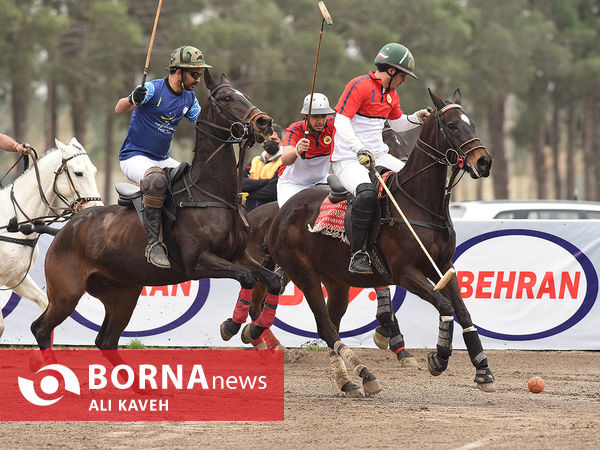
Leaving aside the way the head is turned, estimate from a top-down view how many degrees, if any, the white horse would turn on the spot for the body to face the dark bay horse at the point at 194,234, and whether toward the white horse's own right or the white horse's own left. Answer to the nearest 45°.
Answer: approximately 45° to the white horse's own right

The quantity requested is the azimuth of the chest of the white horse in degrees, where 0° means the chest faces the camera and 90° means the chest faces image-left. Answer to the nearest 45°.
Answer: approximately 270°

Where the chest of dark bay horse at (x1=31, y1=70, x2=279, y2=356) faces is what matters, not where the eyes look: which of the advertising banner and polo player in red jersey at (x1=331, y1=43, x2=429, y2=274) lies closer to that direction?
the polo player in red jersey

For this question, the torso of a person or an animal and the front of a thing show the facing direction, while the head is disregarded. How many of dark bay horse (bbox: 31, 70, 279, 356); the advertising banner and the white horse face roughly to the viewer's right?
2

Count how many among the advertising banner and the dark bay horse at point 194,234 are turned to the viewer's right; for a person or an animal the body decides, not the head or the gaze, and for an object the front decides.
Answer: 1

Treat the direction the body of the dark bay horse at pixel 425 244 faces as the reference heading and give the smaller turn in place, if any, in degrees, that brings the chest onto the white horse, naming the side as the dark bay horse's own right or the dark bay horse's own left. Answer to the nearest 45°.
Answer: approximately 135° to the dark bay horse's own right

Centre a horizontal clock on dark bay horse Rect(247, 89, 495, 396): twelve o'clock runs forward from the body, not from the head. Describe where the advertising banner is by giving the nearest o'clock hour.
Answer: The advertising banner is roughly at 8 o'clock from the dark bay horse.

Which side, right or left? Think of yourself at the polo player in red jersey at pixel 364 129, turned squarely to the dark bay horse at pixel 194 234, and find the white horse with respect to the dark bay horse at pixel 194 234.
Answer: right

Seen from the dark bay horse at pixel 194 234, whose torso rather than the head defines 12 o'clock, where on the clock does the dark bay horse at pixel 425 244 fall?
the dark bay horse at pixel 425 244 is roughly at 12 o'clock from the dark bay horse at pixel 194 234.

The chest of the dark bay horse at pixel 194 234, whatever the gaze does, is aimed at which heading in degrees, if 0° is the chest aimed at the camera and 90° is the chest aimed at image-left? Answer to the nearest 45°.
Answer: approximately 270°

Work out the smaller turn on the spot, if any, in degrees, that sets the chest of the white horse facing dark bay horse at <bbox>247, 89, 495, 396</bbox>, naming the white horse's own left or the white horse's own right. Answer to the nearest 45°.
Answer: approximately 45° to the white horse's own right

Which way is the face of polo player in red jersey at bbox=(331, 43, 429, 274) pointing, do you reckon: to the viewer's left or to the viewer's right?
to the viewer's right
